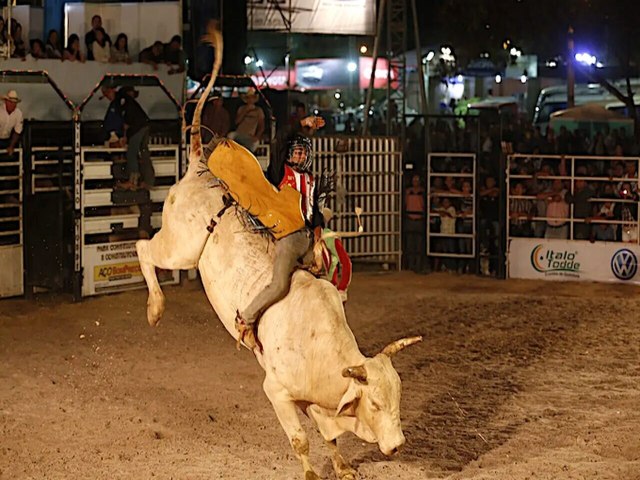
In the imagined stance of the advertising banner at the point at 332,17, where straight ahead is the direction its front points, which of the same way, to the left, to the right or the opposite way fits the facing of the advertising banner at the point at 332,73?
the same way

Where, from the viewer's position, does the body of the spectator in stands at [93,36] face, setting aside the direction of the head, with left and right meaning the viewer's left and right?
facing the viewer

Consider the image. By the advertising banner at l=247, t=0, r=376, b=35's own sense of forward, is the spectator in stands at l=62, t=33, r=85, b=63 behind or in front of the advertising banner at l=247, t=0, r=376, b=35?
in front

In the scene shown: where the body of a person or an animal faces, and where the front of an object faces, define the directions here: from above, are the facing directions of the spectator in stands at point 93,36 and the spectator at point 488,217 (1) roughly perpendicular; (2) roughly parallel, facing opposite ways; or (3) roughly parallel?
roughly parallel

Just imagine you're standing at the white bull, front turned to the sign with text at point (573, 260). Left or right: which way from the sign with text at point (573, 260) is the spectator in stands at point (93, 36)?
left

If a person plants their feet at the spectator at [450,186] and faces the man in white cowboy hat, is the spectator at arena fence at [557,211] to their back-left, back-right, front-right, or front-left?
back-left

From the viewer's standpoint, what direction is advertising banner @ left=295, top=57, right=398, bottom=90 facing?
toward the camera

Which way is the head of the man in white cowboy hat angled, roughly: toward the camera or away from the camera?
toward the camera

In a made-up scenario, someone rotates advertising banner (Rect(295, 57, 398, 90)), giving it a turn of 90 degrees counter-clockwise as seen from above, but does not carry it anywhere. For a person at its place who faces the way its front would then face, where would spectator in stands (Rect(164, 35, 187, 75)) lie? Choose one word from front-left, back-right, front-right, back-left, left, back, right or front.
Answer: right

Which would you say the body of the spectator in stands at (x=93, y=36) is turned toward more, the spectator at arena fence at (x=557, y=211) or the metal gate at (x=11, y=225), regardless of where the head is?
the metal gate

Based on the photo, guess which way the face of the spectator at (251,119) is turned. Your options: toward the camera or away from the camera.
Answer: toward the camera

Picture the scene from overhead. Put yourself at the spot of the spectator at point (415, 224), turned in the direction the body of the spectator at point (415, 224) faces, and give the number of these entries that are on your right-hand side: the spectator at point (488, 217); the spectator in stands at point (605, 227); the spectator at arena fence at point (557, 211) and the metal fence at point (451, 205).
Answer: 0

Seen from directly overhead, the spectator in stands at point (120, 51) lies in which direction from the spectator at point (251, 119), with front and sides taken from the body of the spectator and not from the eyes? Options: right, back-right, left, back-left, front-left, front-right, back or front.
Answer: back-right

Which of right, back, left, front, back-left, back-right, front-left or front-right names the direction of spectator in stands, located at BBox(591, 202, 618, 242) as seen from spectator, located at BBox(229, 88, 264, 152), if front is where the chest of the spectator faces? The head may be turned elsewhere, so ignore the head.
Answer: left

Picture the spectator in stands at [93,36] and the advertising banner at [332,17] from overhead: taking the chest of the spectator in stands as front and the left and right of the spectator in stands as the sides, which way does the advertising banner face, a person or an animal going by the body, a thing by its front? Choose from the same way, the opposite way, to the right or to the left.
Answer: the same way

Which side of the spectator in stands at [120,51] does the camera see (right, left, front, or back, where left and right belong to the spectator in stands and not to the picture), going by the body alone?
front

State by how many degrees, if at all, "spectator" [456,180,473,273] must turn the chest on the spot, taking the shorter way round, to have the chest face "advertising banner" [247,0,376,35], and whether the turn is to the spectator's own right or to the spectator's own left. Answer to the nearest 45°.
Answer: approximately 135° to the spectator's own right

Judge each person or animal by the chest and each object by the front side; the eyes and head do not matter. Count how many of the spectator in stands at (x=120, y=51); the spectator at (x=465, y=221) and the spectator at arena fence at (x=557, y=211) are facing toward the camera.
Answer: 3
